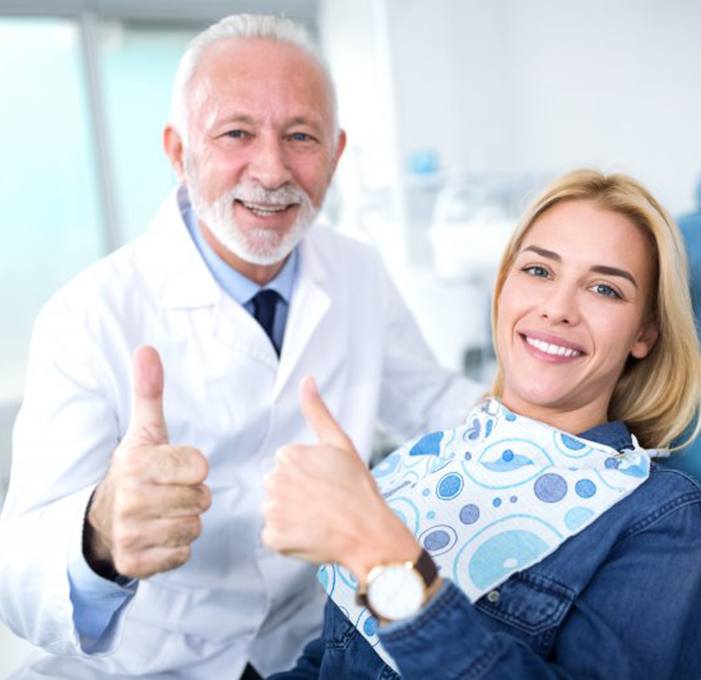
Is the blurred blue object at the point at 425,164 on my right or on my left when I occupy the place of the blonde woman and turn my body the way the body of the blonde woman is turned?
on my right

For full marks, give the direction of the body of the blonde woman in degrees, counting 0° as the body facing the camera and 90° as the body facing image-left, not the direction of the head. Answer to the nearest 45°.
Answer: approximately 45°
